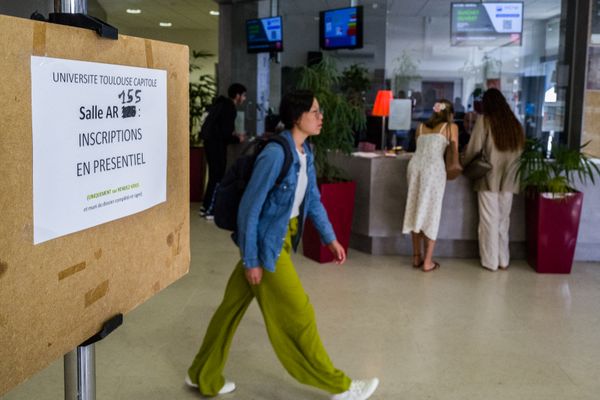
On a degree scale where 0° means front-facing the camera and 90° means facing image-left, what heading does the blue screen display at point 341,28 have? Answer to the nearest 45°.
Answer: approximately 45°

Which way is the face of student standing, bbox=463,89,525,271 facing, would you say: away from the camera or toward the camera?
away from the camera

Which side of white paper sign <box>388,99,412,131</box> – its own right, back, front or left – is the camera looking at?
front

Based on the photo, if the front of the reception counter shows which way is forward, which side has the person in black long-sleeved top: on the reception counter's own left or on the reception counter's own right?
on the reception counter's own right

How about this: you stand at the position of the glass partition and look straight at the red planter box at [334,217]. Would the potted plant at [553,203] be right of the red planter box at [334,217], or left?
left

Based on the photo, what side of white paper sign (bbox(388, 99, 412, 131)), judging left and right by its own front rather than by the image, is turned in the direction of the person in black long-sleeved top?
right

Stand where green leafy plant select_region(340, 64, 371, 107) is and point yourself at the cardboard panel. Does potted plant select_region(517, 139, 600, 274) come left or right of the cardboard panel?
left

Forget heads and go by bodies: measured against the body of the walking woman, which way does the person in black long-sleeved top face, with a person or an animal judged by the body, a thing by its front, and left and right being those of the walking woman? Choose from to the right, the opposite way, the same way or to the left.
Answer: the same way
